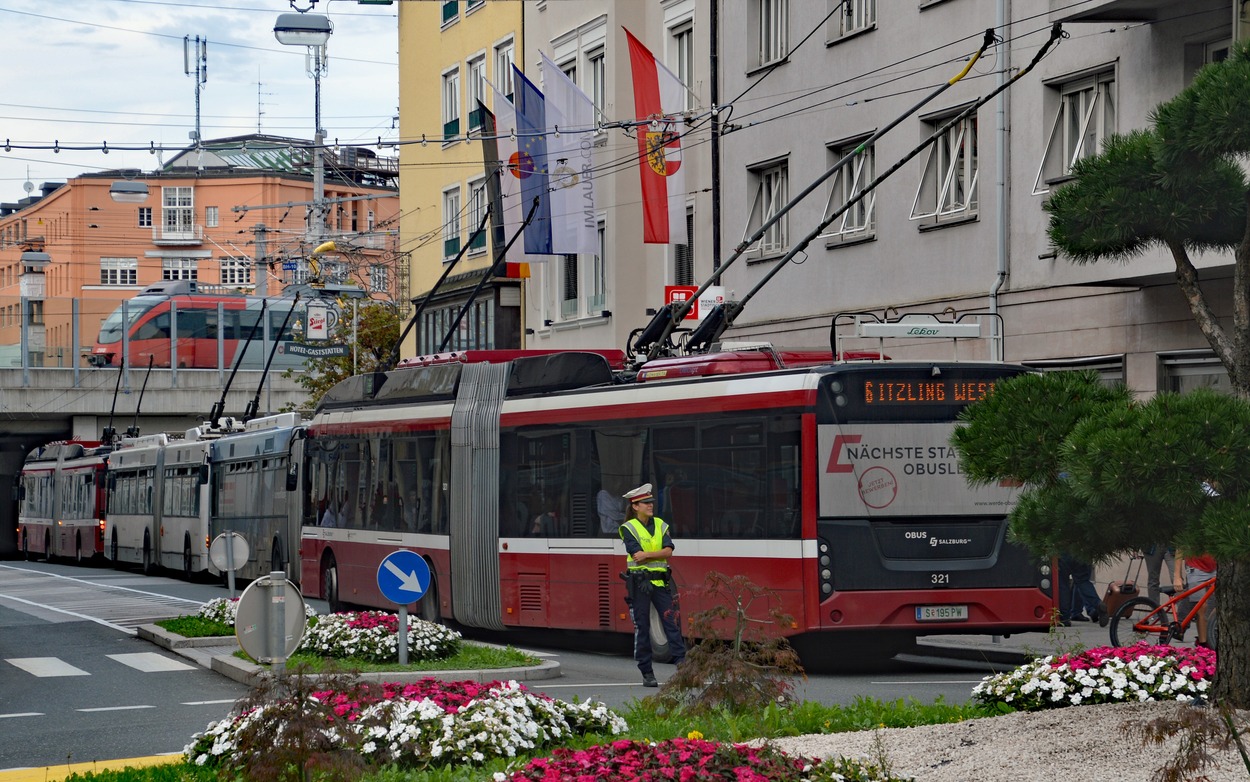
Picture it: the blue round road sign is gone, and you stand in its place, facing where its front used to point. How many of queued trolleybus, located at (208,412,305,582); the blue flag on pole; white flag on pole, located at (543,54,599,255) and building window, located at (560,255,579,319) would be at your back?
4

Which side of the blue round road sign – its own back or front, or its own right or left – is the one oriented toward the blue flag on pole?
back

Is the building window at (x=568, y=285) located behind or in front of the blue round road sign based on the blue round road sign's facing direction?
behind

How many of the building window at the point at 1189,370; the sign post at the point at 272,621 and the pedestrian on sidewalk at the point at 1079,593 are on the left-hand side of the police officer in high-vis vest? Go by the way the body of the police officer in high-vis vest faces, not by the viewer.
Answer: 2

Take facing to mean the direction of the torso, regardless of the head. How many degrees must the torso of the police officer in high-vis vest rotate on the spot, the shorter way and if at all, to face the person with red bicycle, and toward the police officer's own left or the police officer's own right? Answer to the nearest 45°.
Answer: approximately 45° to the police officer's own left

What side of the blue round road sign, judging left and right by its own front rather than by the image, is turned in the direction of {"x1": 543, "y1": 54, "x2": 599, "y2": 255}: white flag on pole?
back

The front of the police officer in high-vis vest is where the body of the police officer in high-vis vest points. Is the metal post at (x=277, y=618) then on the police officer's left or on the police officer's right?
on the police officer's right

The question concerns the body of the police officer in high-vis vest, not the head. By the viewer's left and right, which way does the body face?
facing the viewer and to the right of the viewer

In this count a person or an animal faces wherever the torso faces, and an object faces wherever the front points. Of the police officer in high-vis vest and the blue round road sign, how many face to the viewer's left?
0
